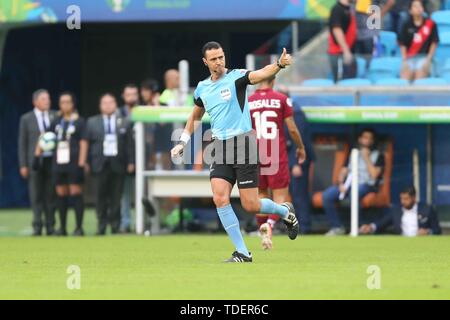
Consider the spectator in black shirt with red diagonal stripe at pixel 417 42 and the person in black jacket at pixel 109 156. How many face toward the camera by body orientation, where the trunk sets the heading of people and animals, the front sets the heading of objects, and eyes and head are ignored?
2

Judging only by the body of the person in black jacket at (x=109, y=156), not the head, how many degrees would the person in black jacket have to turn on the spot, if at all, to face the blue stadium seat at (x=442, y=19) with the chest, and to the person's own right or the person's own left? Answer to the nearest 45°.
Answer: approximately 90° to the person's own left

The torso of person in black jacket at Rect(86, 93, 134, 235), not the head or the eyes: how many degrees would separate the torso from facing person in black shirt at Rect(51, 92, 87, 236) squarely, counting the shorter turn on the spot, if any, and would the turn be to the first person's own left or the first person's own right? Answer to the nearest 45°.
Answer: approximately 90° to the first person's own right

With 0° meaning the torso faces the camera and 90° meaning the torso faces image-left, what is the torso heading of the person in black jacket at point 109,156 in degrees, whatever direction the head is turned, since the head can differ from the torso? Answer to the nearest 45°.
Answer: approximately 0°

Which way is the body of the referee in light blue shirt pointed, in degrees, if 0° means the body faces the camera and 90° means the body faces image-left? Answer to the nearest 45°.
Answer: approximately 45°
